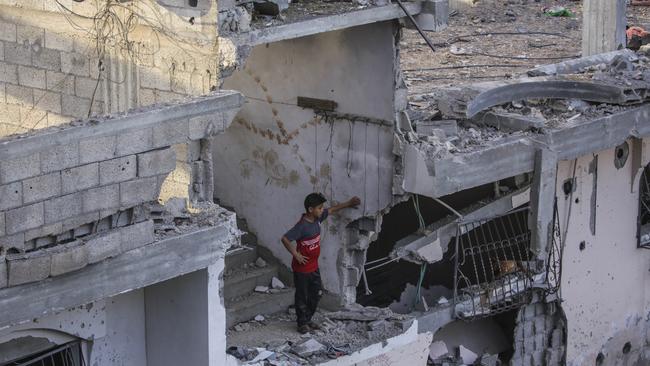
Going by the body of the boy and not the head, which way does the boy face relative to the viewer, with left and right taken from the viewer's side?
facing the viewer and to the right of the viewer

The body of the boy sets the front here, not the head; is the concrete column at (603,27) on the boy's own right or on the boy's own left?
on the boy's own left

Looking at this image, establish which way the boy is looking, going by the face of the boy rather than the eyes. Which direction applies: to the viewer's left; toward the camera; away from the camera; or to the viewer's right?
to the viewer's right
